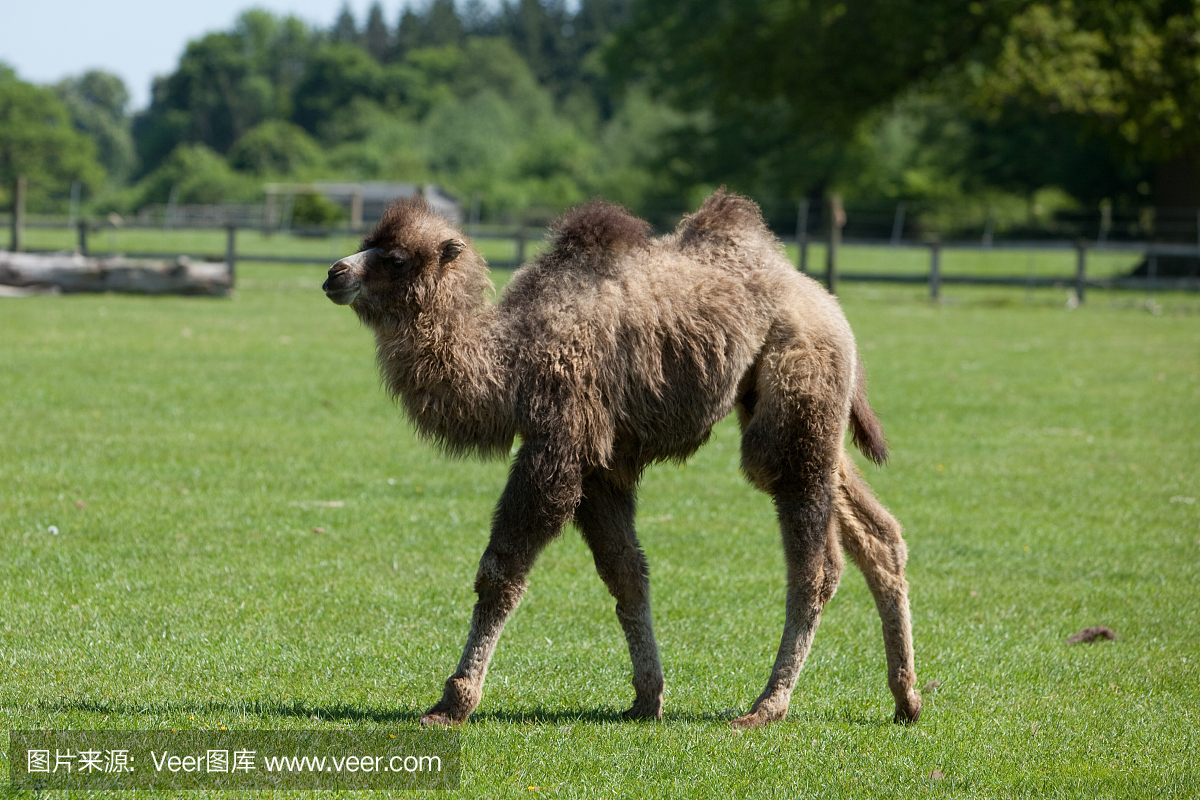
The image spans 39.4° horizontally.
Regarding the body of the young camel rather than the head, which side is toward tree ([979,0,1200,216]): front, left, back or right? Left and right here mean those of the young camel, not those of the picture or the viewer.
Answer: right

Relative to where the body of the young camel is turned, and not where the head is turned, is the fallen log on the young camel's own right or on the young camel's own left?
on the young camel's own right

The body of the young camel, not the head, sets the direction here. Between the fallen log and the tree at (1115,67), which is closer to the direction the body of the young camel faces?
the fallen log

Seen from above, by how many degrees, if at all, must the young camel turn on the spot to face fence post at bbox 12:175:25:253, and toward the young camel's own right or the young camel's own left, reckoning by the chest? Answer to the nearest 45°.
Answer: approximately 45° to the young camel's own right

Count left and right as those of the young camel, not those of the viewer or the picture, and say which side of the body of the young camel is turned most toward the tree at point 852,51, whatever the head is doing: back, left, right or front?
right

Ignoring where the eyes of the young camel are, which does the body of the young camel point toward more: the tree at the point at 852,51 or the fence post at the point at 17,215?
the fence post

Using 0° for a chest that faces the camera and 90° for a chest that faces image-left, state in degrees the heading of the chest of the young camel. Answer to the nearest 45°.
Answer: approximately 90°
